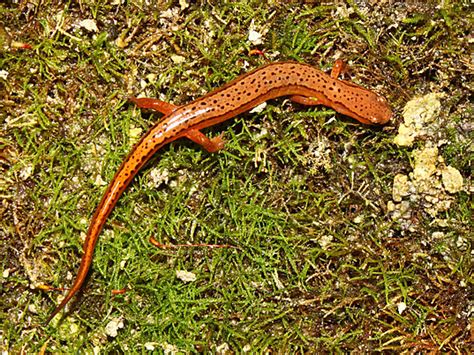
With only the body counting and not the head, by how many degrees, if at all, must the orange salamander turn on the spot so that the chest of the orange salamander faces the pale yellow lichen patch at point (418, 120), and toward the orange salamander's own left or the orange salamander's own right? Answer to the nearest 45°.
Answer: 0° — it already faces it

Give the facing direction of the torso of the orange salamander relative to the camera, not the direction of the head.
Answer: to the viewer's right

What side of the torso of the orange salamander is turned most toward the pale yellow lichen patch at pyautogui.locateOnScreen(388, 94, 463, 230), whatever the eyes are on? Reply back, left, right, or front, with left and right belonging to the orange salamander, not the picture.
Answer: front
